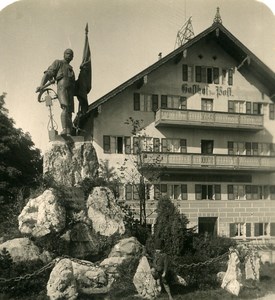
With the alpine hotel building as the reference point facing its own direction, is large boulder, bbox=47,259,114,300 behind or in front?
in front

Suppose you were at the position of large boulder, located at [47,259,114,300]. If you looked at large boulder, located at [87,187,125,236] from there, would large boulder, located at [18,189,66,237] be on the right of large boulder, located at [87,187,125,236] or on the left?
left

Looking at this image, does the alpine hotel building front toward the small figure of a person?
yes

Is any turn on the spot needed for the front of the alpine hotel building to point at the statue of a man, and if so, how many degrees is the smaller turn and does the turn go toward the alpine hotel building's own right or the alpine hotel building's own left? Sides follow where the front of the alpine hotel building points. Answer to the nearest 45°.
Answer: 0° — it already faces it

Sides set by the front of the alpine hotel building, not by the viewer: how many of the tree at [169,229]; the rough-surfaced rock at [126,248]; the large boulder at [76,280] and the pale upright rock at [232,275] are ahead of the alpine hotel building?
4

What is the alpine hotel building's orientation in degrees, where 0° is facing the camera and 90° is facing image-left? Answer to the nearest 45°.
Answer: approximately 0°

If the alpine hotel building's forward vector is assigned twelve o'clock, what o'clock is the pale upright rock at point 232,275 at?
The pale upright rock is roughly at 12 o'clock from the alpine hotel building.

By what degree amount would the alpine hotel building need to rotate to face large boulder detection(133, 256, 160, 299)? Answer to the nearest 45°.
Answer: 0° — it already faces it

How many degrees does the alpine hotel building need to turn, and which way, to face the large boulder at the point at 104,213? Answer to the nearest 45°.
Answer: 0° — it already faces it

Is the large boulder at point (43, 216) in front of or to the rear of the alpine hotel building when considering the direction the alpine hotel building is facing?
in front

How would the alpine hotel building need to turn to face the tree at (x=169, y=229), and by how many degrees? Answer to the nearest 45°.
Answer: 0° — it already faces it
